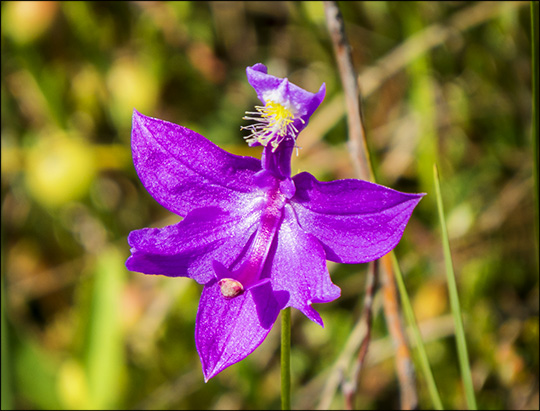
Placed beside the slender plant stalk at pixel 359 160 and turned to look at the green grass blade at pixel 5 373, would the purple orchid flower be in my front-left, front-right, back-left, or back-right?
front-left

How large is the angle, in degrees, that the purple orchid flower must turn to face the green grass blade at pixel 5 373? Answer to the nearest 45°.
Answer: approximately 135° to its right

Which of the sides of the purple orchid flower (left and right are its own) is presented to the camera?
front
